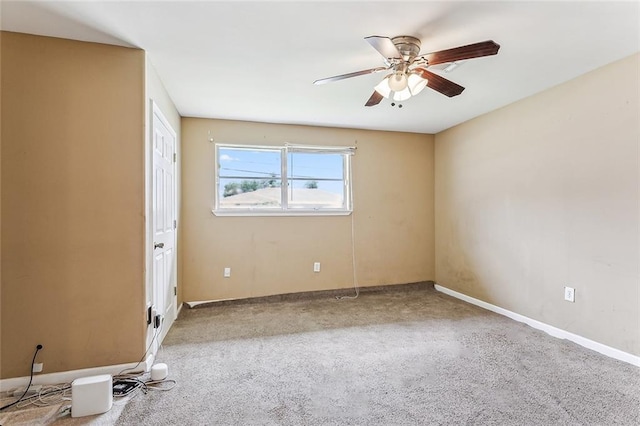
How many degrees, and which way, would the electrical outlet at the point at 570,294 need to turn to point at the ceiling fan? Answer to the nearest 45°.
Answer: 0° — it already faces it

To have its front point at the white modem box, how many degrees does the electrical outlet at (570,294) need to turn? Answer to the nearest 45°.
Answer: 0° — it already faces it

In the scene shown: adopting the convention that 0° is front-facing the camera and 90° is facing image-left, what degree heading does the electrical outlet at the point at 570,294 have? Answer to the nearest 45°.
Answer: approximately 45°
